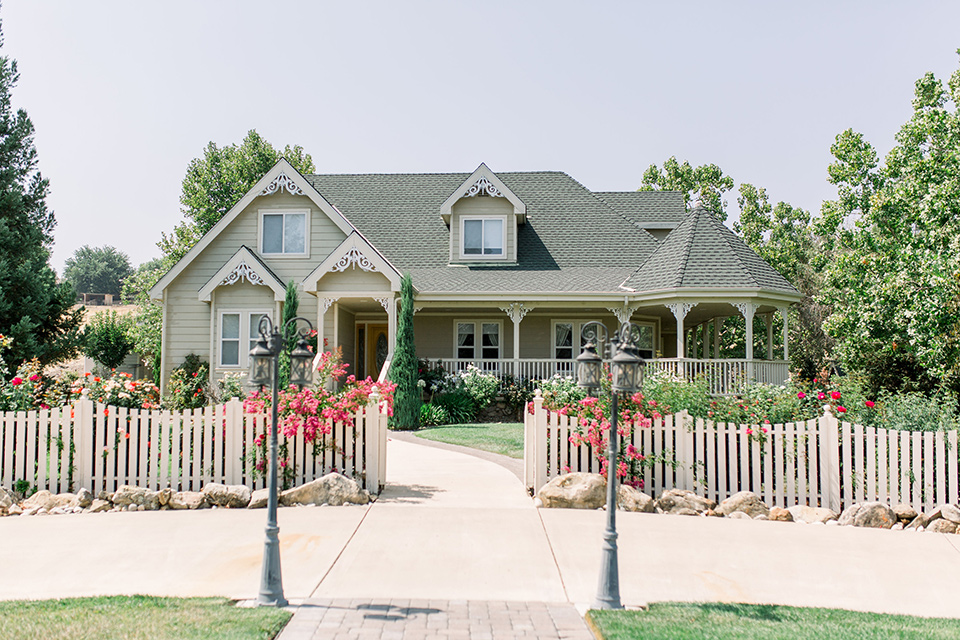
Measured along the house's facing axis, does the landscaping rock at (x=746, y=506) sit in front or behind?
in front

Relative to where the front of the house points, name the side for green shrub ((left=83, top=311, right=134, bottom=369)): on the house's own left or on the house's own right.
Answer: on the house's own right

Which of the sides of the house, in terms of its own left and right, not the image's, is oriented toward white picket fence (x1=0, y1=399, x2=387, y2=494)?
front

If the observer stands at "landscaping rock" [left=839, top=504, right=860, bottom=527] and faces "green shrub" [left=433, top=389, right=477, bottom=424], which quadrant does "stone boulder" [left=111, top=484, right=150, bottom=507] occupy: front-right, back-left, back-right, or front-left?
front-left

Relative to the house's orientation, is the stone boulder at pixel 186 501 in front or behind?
in front

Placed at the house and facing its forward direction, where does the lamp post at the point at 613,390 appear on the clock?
The lamp post is roughly at 12 o'clock from the house.

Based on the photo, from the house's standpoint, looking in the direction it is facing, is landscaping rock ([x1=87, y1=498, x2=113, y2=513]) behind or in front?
in front

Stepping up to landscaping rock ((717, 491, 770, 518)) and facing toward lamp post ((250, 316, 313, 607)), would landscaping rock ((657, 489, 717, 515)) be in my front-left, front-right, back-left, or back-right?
front-right

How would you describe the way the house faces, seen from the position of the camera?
facing the viewer

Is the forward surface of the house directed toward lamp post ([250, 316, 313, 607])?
yes
